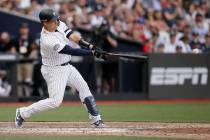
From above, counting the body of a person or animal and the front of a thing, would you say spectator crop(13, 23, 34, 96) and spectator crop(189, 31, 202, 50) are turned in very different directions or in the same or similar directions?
same or similar directions

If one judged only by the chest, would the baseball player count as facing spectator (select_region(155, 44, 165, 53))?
no

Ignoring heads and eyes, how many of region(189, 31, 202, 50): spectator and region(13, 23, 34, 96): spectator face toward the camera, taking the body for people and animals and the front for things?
2

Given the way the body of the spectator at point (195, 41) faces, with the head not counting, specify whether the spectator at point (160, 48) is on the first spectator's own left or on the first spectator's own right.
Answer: on the first spectator's own right

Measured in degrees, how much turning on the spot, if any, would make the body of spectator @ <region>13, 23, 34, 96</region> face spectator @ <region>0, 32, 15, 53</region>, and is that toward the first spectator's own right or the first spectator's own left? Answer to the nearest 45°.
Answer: approximately 90° to the first spectator's own right

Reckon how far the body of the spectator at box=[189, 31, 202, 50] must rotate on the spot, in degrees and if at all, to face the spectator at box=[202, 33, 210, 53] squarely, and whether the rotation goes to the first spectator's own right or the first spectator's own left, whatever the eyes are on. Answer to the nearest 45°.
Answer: approximately 135° to the first spectator's own left

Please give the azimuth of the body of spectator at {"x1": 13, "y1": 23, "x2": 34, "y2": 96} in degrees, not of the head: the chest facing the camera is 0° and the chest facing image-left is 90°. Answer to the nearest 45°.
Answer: approximately 0°

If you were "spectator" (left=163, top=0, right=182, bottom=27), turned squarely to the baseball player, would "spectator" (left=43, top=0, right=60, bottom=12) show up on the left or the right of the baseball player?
right

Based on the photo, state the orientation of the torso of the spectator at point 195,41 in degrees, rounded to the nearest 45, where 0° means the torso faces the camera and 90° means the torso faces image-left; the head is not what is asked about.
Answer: approximately 0°

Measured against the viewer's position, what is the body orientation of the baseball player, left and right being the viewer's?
facing the viewer and to the right of the viewer

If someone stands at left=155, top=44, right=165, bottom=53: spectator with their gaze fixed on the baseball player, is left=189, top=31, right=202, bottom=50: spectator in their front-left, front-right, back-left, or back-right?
back-left

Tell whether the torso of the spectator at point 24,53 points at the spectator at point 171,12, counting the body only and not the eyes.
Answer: no

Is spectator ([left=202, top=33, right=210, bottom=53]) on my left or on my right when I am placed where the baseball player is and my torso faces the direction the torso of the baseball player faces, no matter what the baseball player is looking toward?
on my left

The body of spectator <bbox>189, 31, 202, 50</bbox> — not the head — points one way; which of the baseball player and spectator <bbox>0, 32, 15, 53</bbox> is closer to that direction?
the baseball player

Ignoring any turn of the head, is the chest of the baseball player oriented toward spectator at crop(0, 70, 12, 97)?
no
